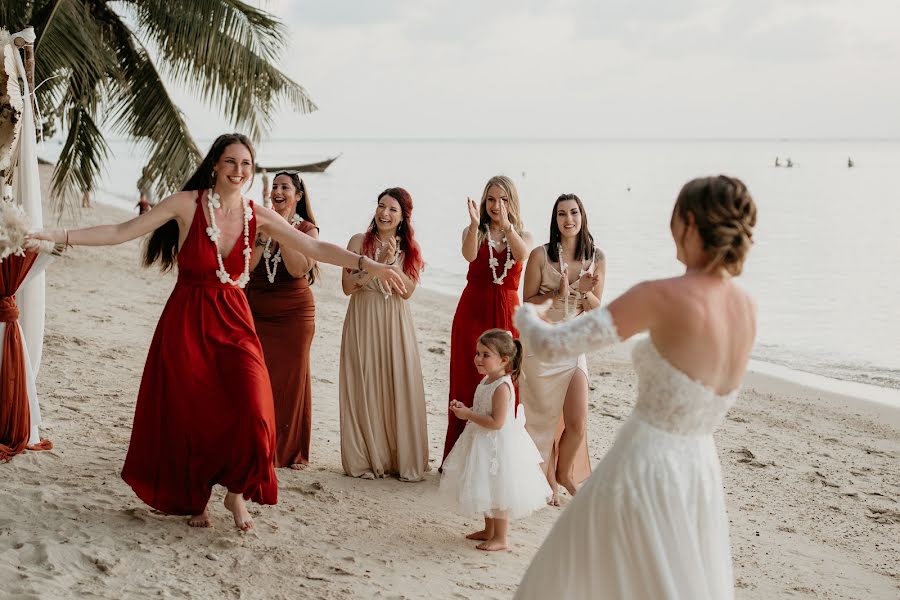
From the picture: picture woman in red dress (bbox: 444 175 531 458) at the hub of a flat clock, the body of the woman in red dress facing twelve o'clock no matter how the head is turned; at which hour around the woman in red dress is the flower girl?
The flower girl is roughly at 12 o'clock from the woman in red dress.

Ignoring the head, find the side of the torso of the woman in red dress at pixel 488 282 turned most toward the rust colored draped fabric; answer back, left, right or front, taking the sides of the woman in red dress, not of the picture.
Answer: right

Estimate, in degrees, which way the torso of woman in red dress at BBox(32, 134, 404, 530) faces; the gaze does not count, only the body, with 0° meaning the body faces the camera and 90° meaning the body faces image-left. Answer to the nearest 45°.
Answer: approximately 315°

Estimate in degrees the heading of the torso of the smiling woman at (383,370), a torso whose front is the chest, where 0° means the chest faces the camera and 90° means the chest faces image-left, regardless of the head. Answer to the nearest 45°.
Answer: approximately 45°

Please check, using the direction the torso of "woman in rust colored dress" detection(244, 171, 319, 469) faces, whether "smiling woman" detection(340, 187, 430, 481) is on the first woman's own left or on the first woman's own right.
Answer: on the first woman's own left

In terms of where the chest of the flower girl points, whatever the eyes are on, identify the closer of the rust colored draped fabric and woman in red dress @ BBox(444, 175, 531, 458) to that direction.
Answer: the rust colored draped fabric

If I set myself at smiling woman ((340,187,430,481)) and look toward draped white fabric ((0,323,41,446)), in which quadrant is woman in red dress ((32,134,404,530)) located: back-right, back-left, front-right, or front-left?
front-left

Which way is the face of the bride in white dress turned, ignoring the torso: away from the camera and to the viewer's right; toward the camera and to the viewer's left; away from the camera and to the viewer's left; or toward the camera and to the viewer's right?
away from the camera and to the viewer's left

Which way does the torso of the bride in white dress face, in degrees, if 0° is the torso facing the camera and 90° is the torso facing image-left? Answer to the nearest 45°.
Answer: approximately 135°

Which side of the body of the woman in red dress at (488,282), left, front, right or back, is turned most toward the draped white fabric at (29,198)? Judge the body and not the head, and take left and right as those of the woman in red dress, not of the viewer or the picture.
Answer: right
